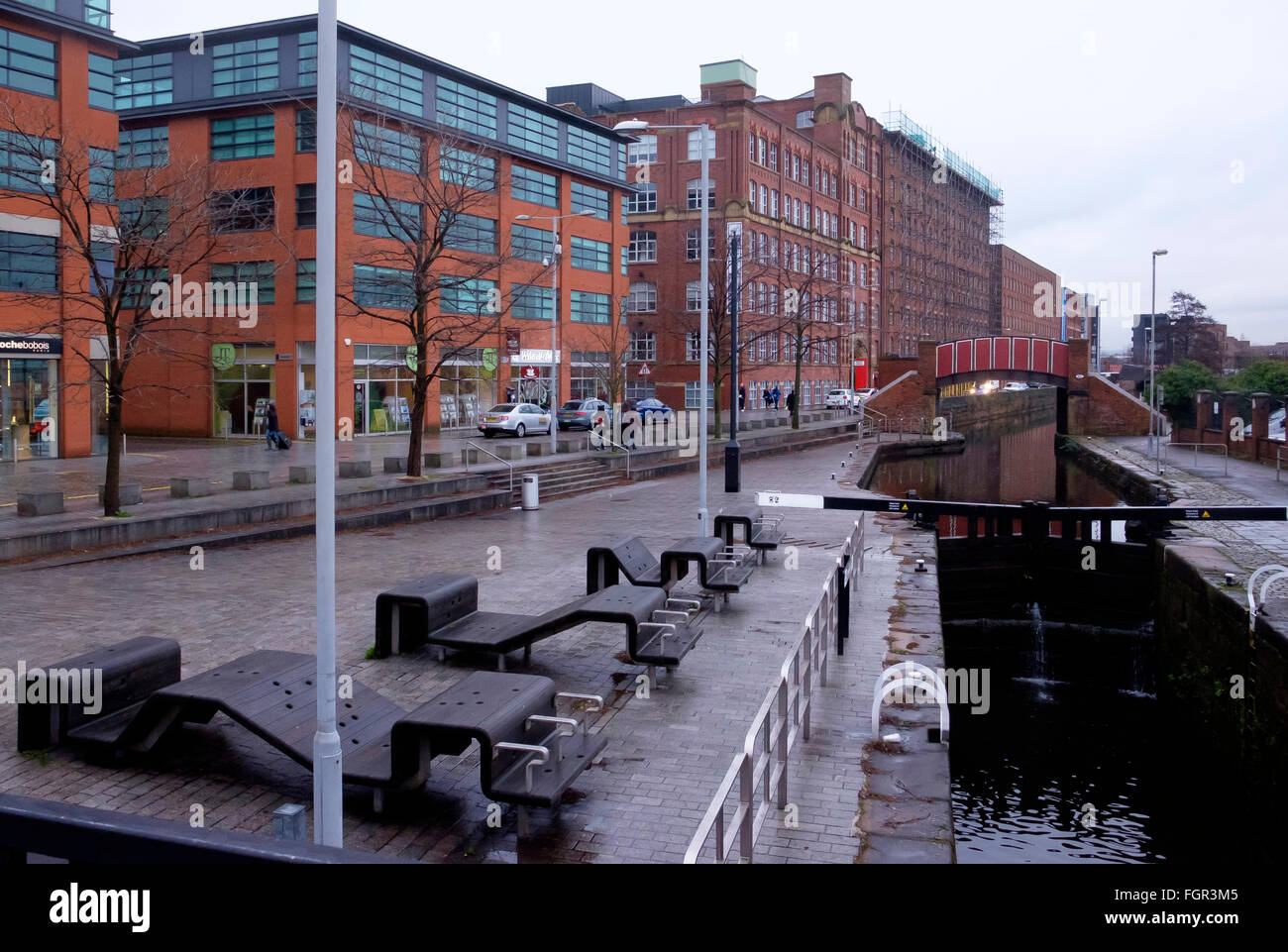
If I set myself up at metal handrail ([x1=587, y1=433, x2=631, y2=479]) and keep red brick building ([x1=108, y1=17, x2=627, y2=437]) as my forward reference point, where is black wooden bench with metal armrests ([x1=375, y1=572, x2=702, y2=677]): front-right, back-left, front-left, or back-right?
back-left

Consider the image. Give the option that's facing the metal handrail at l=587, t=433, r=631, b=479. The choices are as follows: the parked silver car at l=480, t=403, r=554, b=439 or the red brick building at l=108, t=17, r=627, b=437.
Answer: the red brick building

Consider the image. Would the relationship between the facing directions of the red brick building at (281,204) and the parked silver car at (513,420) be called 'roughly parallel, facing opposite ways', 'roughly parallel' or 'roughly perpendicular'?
roughly perpendicular

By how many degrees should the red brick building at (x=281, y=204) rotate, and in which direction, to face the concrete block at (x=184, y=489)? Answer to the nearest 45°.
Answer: approximately 45° to its right

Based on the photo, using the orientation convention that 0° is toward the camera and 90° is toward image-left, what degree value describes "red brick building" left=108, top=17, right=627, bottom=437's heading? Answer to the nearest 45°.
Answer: approximately 315°
